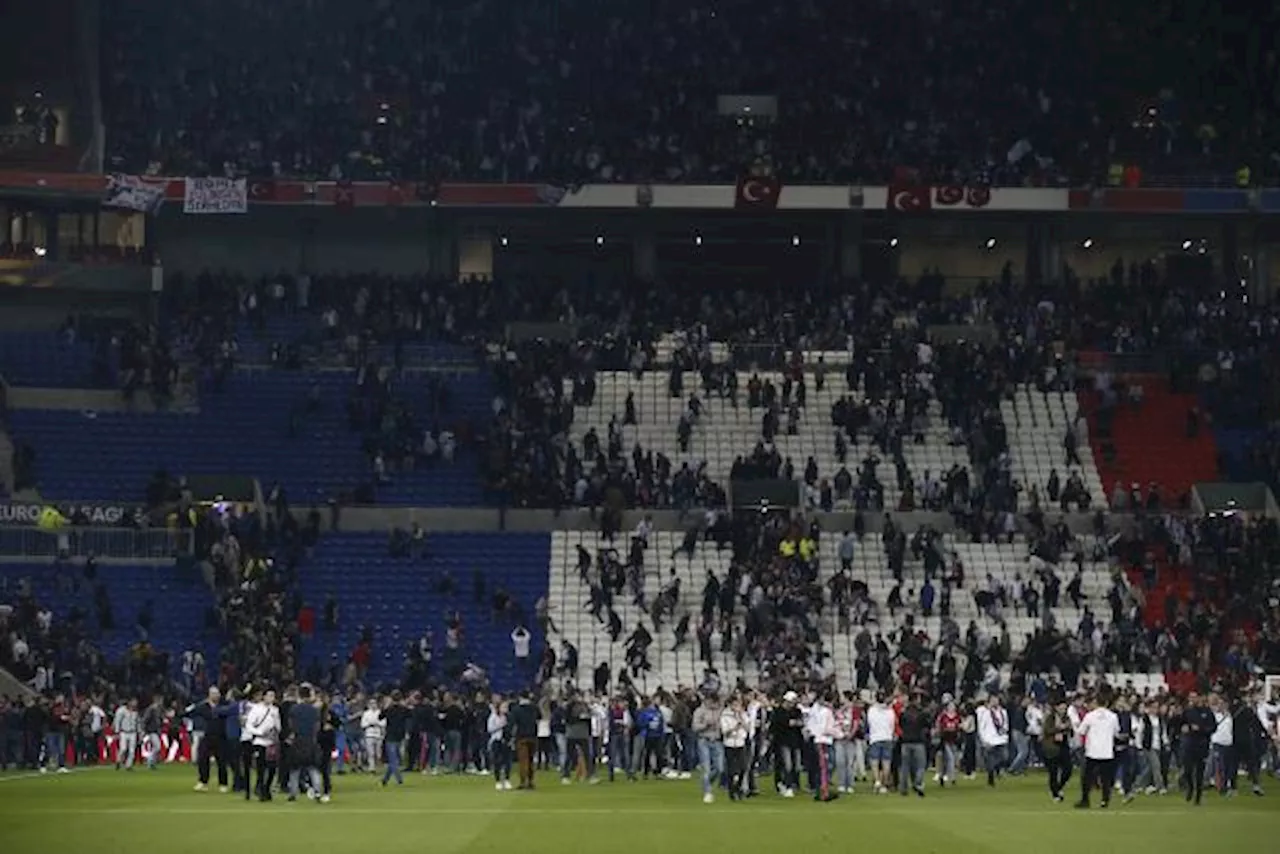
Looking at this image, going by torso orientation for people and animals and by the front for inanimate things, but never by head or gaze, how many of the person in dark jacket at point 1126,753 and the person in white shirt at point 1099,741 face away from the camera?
1

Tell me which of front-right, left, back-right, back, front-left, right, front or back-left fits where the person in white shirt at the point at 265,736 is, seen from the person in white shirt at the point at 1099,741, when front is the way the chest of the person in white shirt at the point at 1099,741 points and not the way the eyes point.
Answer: left

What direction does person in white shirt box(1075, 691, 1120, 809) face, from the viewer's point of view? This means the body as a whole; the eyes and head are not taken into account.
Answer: away from the camera

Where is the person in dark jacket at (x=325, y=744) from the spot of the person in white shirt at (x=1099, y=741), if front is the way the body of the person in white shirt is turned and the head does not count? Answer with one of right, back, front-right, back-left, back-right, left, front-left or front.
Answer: left

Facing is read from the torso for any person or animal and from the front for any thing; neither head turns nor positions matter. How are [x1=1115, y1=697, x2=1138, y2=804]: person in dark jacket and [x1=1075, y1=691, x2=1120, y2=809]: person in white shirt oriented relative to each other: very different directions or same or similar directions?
very different directions

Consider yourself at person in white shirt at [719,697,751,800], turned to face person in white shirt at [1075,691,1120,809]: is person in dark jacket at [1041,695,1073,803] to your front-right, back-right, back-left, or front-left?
front-left
